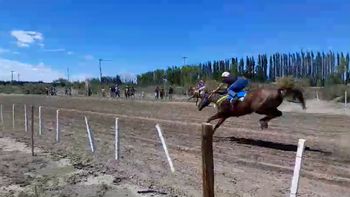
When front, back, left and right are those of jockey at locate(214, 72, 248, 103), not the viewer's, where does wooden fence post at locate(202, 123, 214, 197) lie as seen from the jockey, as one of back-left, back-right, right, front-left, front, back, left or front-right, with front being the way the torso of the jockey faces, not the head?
left

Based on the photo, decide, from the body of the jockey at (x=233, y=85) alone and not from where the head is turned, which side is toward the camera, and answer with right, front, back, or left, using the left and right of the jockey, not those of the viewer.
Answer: left

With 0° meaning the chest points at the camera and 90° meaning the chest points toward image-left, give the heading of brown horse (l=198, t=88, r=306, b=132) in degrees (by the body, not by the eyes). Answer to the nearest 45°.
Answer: approximately 90°

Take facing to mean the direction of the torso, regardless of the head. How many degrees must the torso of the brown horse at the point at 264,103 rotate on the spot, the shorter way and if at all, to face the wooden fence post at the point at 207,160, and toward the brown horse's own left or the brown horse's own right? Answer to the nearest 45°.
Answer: approximately 90° to the brown horse's own left
